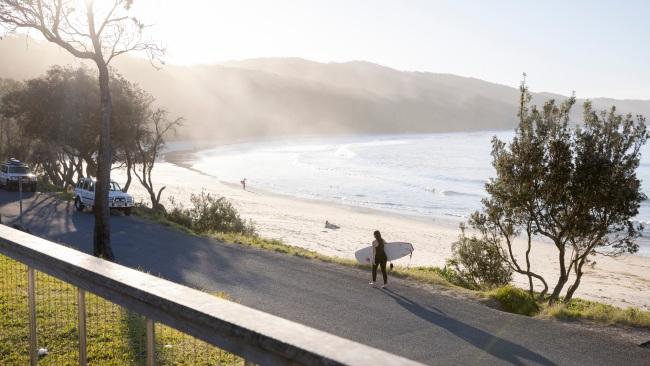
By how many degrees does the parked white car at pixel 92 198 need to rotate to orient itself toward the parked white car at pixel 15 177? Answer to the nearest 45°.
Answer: approximately 180°

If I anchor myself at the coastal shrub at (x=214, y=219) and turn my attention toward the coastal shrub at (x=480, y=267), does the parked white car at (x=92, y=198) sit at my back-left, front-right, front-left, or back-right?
back-right

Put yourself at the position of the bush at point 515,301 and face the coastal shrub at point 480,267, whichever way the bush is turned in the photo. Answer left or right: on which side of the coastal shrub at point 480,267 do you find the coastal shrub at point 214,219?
left

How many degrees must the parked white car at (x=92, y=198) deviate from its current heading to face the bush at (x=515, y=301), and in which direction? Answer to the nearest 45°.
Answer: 0° — it already faces it

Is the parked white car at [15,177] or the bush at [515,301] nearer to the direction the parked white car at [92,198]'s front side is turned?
the bush

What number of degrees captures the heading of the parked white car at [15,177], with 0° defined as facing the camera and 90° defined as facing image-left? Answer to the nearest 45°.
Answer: approximately 315°

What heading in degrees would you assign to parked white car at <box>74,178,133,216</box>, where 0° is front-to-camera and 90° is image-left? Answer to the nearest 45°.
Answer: approximately 315°
